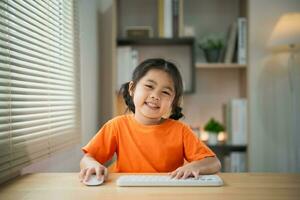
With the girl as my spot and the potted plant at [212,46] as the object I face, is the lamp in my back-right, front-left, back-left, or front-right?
front-right

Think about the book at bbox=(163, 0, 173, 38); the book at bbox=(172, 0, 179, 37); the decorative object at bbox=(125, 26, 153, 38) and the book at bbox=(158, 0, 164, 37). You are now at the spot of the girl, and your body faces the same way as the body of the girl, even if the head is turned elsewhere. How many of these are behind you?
4

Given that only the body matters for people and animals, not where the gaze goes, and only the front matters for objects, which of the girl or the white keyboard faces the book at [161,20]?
the white keyboard

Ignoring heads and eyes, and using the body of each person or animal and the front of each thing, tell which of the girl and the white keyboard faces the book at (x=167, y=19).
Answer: the white keyboard

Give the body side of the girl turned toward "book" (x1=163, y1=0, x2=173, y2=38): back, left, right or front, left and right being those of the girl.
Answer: back

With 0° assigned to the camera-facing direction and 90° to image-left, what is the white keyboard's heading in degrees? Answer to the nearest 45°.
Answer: approximately 180°

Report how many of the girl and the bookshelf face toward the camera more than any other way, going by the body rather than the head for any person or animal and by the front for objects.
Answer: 2

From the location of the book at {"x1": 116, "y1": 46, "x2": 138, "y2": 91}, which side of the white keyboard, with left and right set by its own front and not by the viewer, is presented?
front

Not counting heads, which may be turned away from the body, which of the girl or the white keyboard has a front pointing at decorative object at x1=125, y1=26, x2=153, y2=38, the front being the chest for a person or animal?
the white keyboard

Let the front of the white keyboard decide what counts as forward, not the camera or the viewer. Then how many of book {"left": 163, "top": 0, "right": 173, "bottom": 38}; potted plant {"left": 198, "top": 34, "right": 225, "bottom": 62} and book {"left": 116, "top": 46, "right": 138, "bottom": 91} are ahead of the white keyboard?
3

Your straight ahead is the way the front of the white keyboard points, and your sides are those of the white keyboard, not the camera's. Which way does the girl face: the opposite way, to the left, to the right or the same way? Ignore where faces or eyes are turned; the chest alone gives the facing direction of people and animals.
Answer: the opposite way

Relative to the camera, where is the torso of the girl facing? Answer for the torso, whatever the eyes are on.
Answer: toward the camera

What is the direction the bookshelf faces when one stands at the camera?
facing the viewer

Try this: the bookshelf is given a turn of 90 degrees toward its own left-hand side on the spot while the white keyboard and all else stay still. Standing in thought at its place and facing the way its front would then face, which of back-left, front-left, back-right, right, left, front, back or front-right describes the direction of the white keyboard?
right

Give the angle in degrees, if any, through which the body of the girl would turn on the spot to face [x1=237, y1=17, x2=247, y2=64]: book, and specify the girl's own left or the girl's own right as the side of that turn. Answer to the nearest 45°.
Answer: approximately 135° to the girl's own left

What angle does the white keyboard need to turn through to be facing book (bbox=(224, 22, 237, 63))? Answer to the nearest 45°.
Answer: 0° — it already faces it
